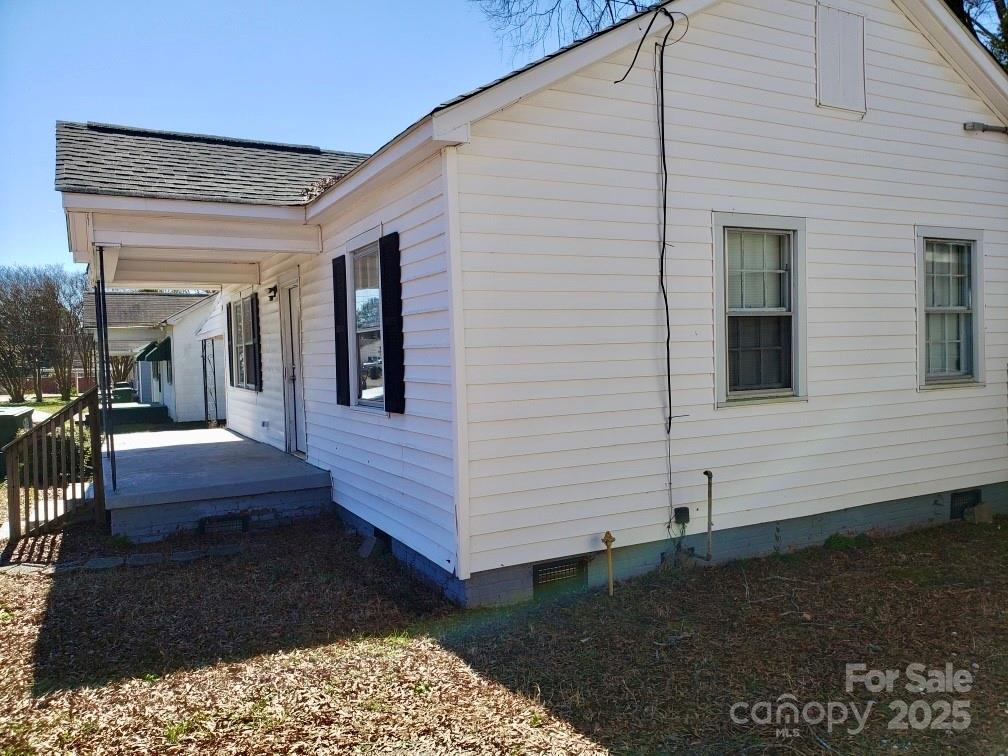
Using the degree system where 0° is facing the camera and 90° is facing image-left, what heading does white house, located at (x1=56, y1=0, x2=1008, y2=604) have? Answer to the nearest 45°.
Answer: approximately 45°

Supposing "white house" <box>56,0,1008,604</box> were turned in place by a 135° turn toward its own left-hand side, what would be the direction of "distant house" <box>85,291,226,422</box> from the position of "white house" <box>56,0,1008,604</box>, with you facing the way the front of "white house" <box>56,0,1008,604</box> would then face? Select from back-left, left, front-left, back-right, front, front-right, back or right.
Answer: back-left
